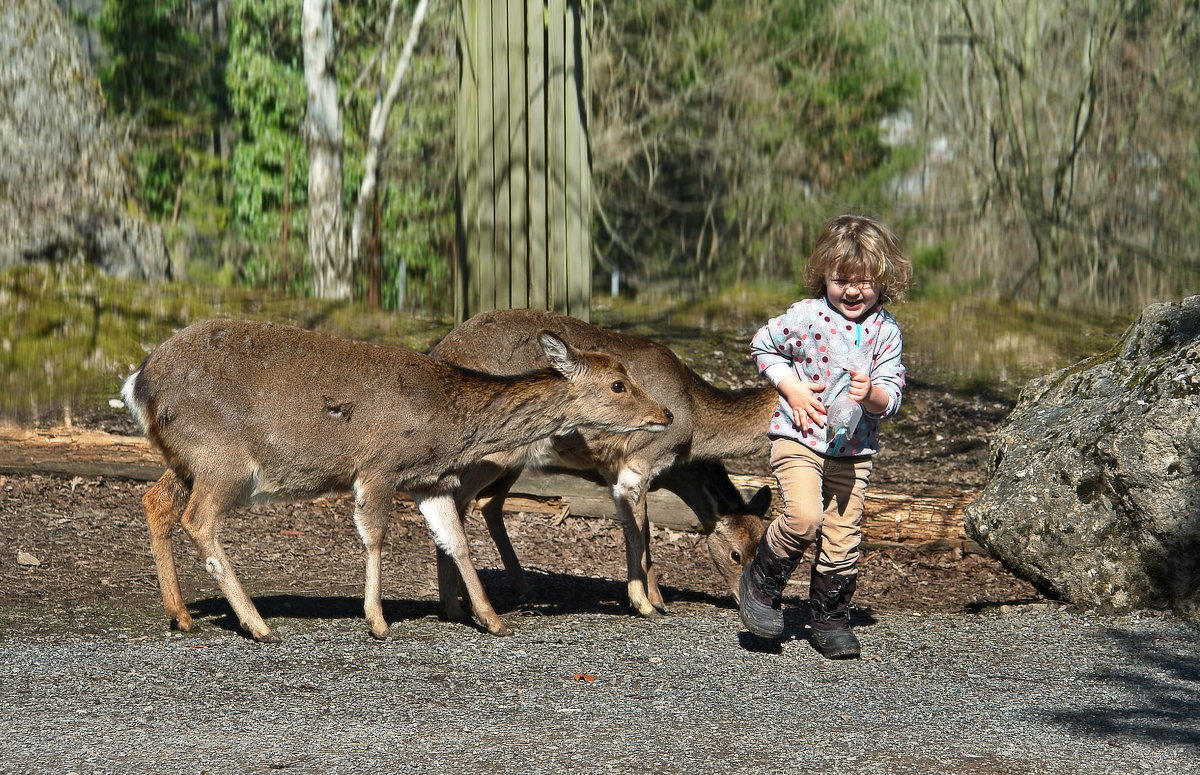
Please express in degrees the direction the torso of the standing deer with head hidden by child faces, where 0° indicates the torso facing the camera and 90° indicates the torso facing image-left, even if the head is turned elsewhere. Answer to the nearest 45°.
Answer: approximately 270°

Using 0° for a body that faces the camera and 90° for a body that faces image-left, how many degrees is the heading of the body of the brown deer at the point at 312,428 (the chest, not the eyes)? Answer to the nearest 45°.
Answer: approximately 270°

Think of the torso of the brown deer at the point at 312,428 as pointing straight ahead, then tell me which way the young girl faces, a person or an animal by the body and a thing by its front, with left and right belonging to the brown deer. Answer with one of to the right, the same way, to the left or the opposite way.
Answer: to the right

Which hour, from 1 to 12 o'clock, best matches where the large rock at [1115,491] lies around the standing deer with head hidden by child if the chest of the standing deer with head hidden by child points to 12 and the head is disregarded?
The large rock is roughly at 1 o'clock from the standing deer with head hidden by child.

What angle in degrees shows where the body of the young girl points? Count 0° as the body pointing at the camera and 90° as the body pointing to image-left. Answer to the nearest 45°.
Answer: approximately 0°

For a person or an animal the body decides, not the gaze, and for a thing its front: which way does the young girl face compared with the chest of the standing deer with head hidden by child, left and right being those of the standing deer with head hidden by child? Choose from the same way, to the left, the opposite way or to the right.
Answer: to the right

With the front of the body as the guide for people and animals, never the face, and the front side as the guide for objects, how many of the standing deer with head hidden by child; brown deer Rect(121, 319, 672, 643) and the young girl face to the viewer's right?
2

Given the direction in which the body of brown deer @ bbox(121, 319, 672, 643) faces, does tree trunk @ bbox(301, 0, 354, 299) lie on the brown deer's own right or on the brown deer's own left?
on the brown deer's own left

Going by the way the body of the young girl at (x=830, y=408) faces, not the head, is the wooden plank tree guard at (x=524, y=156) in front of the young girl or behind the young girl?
behind

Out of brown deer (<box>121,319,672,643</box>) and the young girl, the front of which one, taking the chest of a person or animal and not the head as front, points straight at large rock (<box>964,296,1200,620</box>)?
the brown deer

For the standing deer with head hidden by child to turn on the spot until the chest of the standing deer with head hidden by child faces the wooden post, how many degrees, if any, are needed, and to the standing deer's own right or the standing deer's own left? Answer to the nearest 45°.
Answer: approximately 135° to the standing deer's own left
